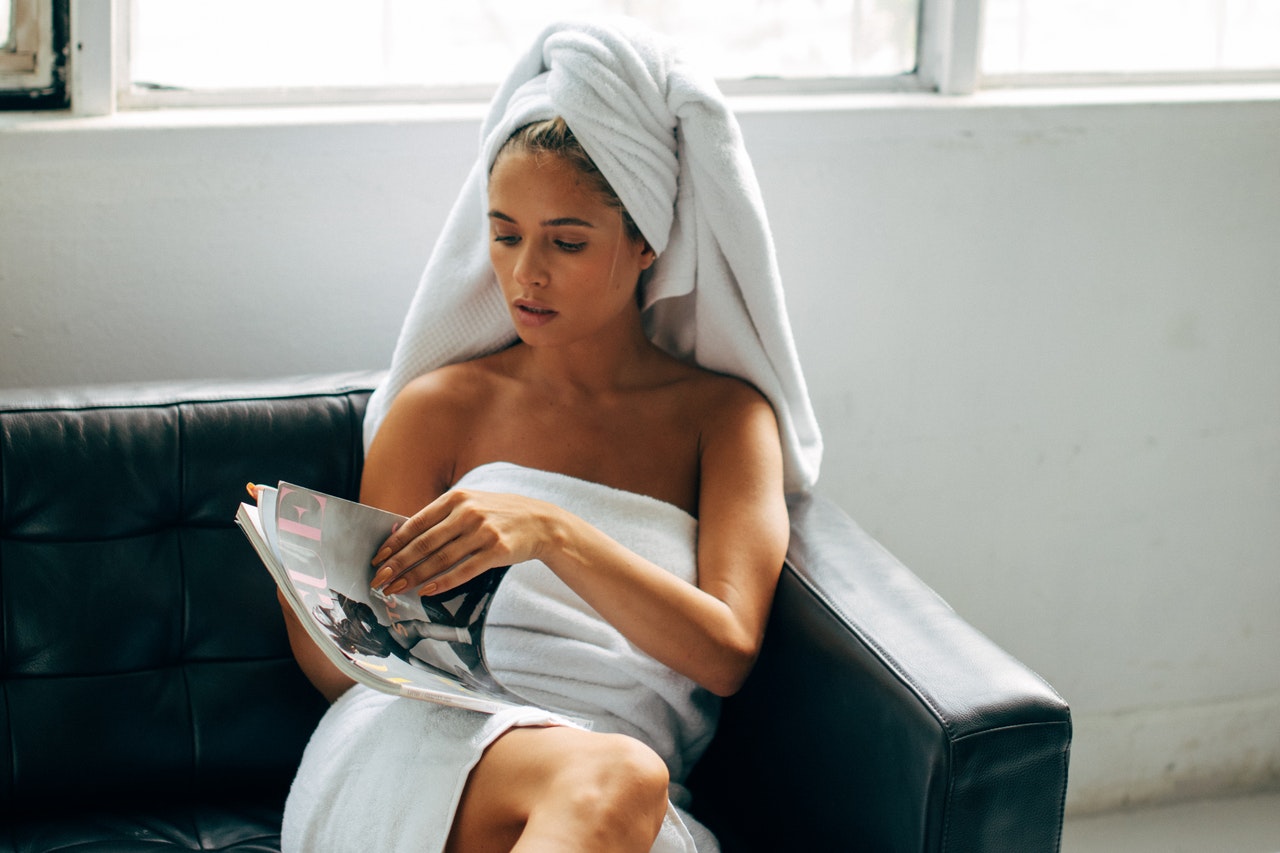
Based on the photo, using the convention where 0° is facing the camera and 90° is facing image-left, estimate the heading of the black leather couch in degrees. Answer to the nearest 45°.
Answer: approximately 0°
